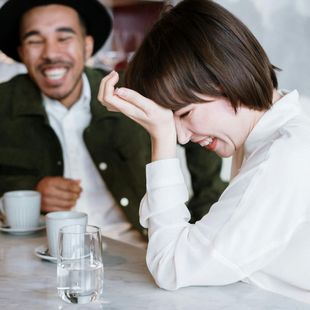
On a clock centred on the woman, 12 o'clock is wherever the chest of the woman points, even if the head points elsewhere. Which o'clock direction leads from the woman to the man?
The man is roughly at 2 o'clock from the woman.

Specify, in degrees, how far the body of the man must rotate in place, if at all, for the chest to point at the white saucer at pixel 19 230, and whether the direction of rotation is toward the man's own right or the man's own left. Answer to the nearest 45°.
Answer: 0° — they already face it

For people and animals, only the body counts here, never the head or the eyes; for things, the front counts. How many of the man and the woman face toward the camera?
1

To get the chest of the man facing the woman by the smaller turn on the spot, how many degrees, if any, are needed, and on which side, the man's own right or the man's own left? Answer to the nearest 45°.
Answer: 0° — they already face them

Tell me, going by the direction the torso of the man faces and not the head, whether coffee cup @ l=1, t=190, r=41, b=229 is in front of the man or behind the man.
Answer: in front

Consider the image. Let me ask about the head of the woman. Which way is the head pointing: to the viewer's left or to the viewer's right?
to the viewer's left

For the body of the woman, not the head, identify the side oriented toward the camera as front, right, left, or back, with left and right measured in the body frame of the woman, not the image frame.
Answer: left

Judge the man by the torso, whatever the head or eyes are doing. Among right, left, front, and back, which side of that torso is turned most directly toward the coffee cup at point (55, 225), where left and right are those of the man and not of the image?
front

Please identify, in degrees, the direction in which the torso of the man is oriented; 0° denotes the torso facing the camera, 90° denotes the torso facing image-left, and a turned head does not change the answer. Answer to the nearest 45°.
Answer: approximately 0°

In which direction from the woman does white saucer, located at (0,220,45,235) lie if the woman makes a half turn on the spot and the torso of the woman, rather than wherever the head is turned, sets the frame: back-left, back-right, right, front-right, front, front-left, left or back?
back-left
